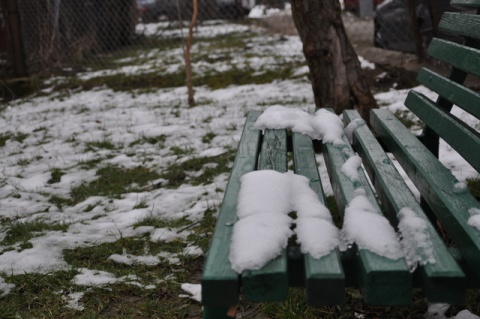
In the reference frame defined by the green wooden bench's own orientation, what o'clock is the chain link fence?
The chain link fence is roughly at 2 o'clock from the green wooden bench.

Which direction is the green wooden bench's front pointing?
to the viewer's left

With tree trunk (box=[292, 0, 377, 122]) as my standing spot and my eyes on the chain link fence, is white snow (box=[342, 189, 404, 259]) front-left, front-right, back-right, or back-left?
back-left
